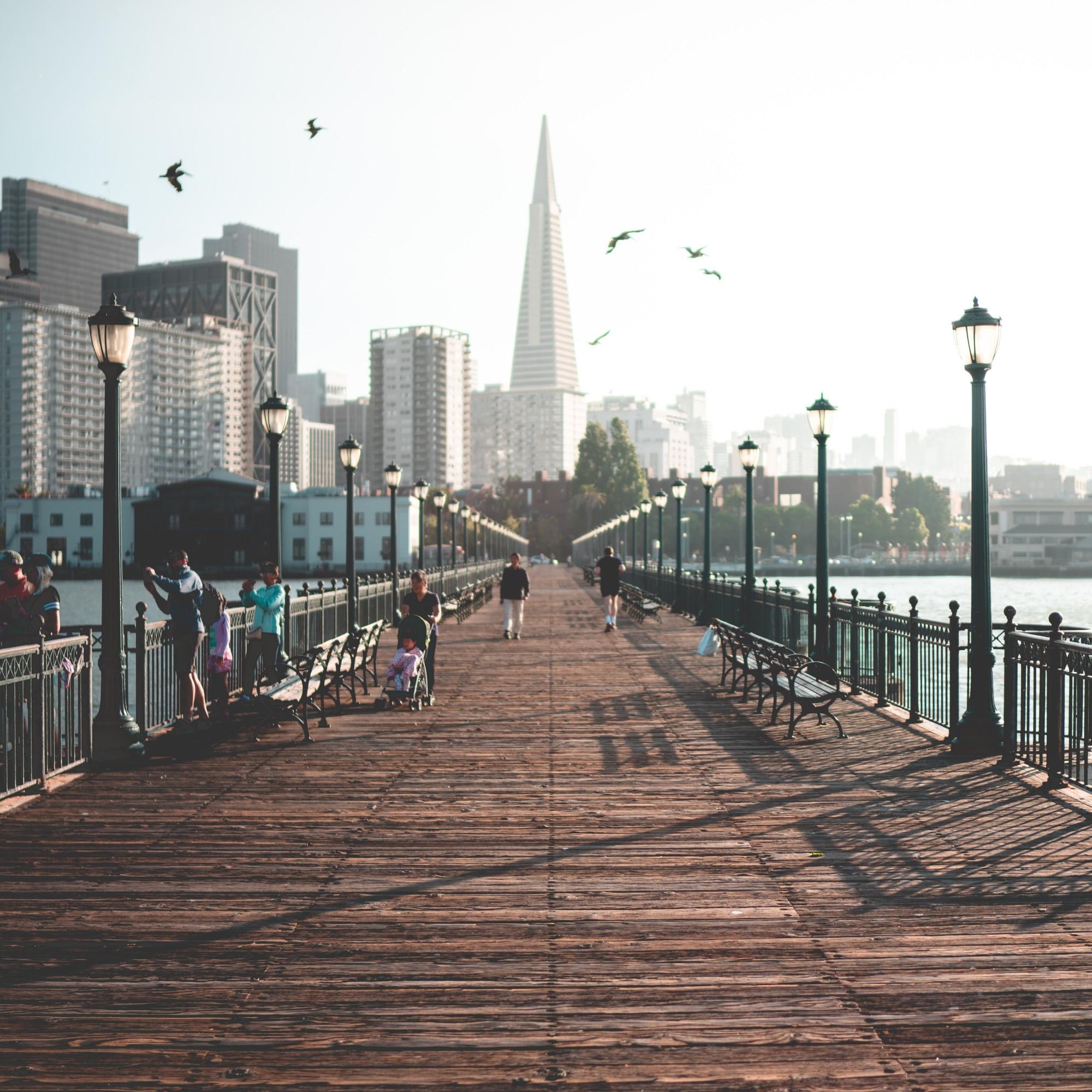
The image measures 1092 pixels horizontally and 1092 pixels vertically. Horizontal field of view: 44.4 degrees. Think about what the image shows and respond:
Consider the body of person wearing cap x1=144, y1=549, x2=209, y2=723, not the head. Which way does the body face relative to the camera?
to the viewer's left

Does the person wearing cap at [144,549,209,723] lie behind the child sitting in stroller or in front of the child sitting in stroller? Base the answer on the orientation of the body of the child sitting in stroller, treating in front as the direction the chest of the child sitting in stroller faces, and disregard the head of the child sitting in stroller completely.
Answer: in front

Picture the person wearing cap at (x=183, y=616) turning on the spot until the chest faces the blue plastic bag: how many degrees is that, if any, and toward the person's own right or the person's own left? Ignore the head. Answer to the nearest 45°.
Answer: approximately 135° to the person's own right

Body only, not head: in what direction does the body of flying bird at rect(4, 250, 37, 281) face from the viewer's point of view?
to the viewer's right

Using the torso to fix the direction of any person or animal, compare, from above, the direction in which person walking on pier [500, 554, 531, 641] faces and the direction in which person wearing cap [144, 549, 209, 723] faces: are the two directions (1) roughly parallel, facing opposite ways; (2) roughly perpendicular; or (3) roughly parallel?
roughly perpendicular

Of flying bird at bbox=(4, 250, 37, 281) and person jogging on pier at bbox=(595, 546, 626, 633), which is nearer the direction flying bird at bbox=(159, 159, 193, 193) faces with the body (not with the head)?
the flying bird
